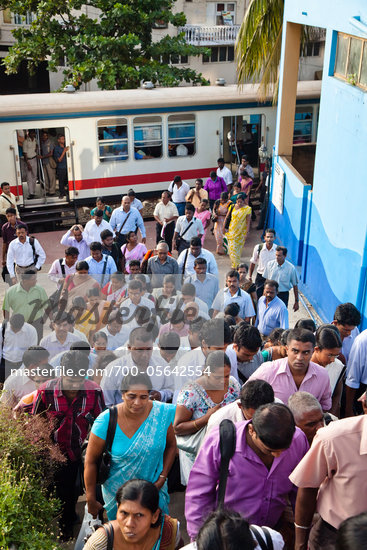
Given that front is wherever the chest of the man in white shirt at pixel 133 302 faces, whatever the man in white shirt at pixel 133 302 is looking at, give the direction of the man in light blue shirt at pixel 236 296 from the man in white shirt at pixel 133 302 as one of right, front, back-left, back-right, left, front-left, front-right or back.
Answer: left

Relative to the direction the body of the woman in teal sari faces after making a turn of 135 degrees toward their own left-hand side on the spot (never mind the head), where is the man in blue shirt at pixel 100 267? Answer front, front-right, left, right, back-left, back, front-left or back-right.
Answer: front-left

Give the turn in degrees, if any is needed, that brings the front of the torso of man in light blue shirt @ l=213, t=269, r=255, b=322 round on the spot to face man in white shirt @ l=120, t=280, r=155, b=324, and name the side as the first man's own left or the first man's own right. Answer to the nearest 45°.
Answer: approximately 90° to the first man's own right

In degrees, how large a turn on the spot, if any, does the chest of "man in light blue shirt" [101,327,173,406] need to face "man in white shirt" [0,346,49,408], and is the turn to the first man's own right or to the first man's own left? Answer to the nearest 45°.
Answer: approximately 90° to the first man's own right

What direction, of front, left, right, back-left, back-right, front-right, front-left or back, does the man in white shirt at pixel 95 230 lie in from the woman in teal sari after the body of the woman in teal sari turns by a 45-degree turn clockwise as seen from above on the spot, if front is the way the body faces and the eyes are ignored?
back-right

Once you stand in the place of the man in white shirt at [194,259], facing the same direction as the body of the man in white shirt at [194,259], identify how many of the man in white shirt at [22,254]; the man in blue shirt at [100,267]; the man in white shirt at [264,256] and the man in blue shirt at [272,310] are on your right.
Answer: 2

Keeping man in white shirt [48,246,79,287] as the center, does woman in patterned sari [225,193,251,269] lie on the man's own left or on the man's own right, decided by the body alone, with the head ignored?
on the man's own left

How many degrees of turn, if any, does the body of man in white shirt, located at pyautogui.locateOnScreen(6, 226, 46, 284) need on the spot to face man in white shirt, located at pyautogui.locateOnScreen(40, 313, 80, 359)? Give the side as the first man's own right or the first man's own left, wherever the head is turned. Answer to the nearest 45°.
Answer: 0° — they already face them

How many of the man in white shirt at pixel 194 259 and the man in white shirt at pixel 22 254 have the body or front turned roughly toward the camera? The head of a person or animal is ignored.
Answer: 2

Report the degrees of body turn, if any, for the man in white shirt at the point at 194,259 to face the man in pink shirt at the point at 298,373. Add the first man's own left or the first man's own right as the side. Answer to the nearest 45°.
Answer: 0° — they already face them

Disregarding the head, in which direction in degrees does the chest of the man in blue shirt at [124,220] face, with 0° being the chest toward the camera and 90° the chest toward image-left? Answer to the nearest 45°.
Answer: approximately 0°

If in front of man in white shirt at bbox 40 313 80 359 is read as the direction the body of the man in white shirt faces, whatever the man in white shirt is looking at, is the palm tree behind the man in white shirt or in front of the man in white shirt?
behind
